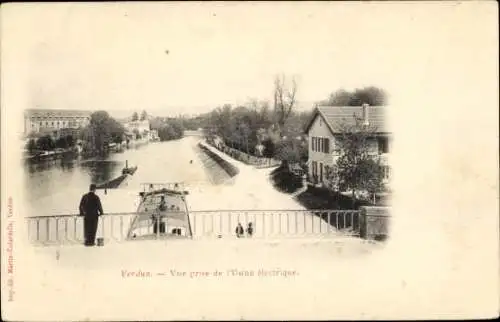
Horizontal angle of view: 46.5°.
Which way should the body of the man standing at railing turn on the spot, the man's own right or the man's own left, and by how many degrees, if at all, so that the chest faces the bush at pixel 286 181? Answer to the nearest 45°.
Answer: approximately 90° to the man's own right

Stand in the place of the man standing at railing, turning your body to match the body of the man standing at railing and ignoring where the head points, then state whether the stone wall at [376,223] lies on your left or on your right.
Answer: on your right

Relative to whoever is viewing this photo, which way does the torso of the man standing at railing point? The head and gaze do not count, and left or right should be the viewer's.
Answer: facing away from the viewer
